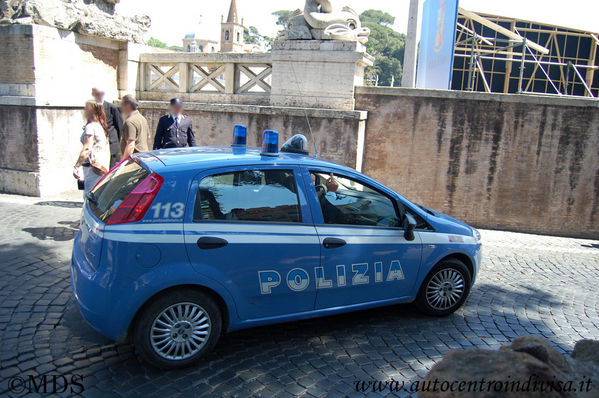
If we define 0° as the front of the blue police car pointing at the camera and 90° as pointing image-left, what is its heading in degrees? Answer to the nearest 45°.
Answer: approximately 225°

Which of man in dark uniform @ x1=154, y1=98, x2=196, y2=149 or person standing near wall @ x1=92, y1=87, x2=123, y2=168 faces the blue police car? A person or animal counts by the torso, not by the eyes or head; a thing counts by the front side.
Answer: the man in dark uniform

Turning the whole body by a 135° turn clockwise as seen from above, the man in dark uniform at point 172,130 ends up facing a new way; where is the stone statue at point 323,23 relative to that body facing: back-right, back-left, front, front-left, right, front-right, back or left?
right

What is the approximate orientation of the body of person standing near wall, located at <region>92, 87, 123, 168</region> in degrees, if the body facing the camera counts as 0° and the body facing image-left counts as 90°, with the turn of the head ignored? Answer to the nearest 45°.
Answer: approximately 90°

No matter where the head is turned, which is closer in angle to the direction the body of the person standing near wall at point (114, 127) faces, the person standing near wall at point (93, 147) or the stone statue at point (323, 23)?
the person standing near wall

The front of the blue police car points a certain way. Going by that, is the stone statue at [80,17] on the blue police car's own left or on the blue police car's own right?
on the blue police car's own left
